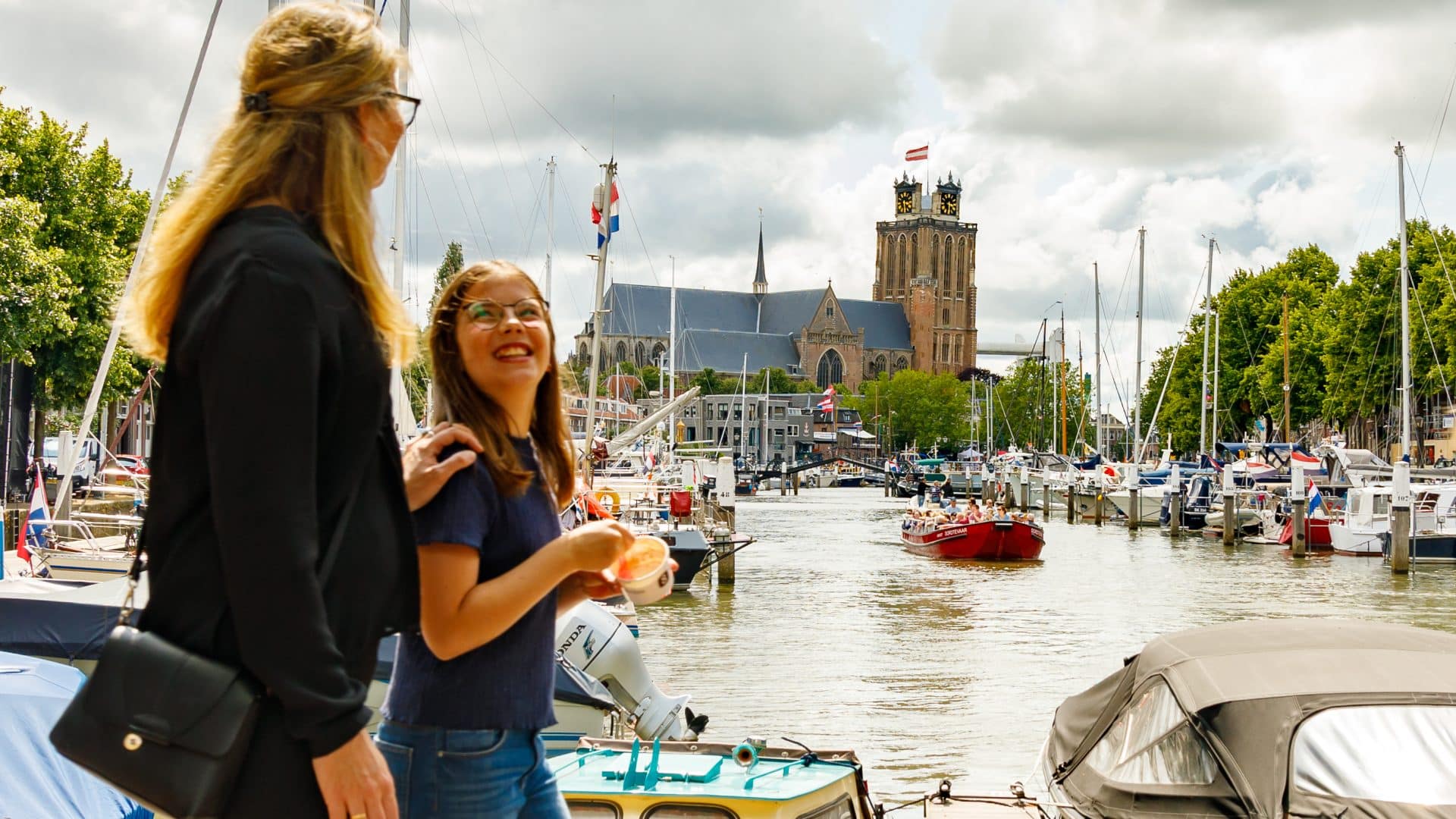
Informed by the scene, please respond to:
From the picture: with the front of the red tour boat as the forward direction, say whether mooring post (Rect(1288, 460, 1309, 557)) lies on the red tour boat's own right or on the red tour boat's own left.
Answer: on the red tour boat's own left

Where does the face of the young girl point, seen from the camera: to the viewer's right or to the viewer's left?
to the viewer's left

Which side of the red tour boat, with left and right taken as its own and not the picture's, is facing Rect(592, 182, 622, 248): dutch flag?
right

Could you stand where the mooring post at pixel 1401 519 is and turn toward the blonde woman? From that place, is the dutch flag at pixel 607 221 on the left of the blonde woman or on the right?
right

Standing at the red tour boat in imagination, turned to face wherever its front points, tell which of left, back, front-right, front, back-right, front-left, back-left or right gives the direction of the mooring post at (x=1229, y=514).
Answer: left

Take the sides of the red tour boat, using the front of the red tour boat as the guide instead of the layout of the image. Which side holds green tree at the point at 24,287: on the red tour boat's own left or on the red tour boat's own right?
on the red tour boat's own right

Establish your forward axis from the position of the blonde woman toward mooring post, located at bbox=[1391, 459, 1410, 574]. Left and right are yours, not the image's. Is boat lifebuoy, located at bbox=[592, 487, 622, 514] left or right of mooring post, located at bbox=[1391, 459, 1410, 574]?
left

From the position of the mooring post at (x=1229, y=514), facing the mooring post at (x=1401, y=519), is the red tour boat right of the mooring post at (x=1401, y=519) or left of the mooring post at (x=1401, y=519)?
right

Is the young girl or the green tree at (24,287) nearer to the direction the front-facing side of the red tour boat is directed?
the young girl
